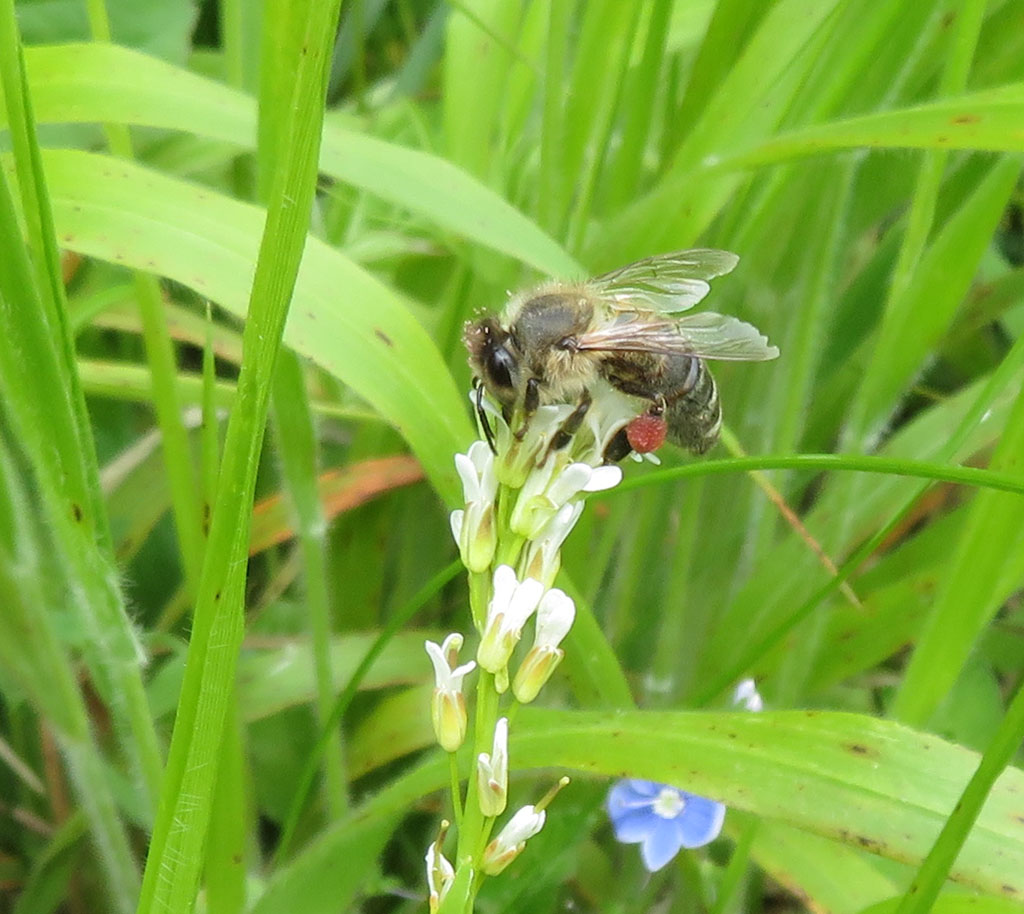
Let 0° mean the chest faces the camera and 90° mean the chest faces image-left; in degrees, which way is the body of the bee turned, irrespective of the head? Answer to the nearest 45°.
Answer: approximately 90°

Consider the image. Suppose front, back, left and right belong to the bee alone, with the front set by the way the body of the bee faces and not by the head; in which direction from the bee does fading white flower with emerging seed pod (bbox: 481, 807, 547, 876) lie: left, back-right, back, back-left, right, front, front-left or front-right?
front
